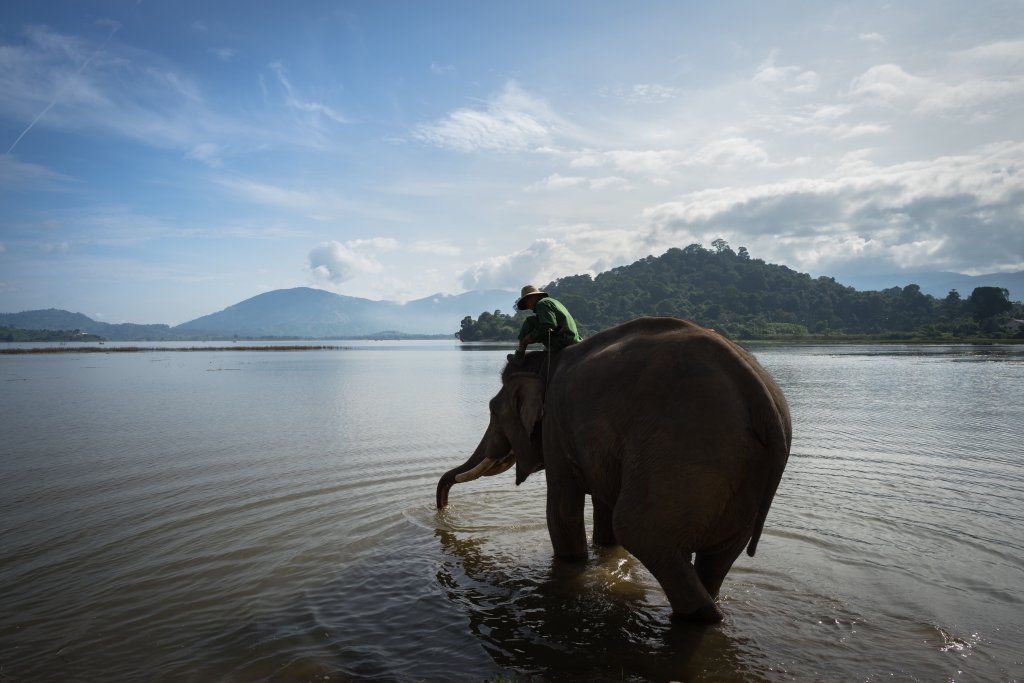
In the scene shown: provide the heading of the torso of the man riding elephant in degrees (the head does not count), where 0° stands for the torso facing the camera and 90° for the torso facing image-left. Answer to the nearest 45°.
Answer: approximately 90°

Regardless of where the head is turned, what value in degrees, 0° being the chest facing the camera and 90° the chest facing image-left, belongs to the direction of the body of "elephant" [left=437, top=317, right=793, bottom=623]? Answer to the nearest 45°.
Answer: approximately 135°
